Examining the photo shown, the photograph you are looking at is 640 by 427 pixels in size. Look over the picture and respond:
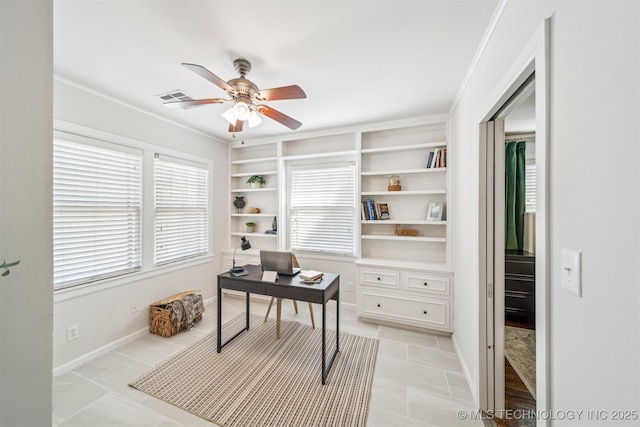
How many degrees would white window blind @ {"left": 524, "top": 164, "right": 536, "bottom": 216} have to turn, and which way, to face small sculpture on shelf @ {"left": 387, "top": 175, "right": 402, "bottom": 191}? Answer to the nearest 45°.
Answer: approximately 45° to its right

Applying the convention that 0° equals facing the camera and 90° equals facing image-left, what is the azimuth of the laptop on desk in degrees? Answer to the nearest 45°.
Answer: approximately 225°

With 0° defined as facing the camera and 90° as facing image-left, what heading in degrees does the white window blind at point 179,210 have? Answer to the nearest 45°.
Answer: approximately 315°

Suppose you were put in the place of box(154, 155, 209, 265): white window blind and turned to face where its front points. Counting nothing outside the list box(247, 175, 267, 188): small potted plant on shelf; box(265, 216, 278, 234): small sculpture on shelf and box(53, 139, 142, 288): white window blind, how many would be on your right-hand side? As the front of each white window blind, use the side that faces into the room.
1

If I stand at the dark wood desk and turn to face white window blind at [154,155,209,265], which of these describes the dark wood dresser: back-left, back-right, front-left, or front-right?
back-right

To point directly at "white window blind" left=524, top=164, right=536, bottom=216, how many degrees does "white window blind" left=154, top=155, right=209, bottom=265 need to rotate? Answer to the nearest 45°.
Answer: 0° — it already faces it

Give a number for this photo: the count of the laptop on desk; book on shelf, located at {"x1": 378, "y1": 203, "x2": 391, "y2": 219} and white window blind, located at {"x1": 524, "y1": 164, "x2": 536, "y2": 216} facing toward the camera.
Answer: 2

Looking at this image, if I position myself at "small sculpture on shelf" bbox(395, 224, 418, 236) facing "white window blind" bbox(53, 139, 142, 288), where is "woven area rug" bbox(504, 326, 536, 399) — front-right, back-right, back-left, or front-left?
back-left

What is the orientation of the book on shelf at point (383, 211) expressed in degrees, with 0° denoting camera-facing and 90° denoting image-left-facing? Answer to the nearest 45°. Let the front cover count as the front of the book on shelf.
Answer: approximately 0°

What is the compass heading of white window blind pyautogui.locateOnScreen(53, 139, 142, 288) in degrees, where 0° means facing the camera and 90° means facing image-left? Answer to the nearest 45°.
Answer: approximately 315°
